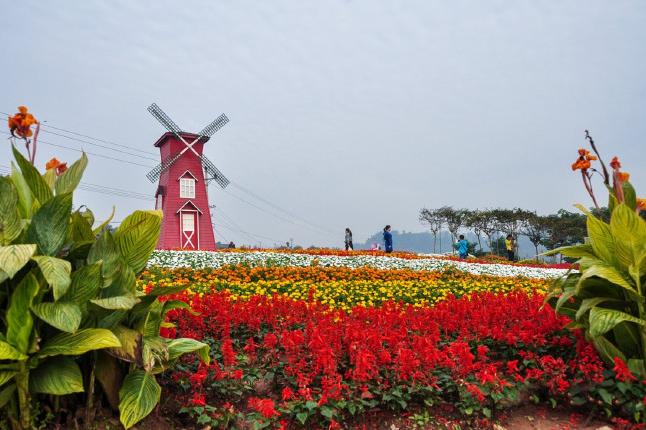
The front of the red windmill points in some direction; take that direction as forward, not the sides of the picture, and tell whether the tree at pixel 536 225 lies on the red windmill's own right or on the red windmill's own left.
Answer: on the red windmill's own left

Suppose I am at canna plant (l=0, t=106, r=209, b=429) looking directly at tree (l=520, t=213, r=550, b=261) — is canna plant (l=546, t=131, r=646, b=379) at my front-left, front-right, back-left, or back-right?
front-right

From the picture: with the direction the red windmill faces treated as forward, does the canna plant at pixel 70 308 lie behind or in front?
in front

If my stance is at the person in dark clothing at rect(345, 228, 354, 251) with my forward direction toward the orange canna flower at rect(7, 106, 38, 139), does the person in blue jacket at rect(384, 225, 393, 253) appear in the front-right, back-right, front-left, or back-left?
front-left

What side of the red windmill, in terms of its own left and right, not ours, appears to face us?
front

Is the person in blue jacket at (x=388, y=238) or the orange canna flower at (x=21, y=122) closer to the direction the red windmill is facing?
the orange canna flower

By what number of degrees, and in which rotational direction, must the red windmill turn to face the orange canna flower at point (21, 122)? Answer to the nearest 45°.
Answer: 0° — it already faces it

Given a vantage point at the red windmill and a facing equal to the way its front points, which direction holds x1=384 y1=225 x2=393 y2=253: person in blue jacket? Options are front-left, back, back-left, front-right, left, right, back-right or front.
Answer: front-left

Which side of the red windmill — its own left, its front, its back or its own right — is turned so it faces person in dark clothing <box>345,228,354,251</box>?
left

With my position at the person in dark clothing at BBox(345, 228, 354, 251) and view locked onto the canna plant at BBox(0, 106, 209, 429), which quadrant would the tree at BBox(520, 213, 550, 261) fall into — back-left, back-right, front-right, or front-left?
back-left

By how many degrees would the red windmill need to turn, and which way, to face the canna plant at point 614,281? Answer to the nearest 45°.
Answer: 0° — it already faces it

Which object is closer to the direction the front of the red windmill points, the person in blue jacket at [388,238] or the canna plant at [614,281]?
the canna plant
